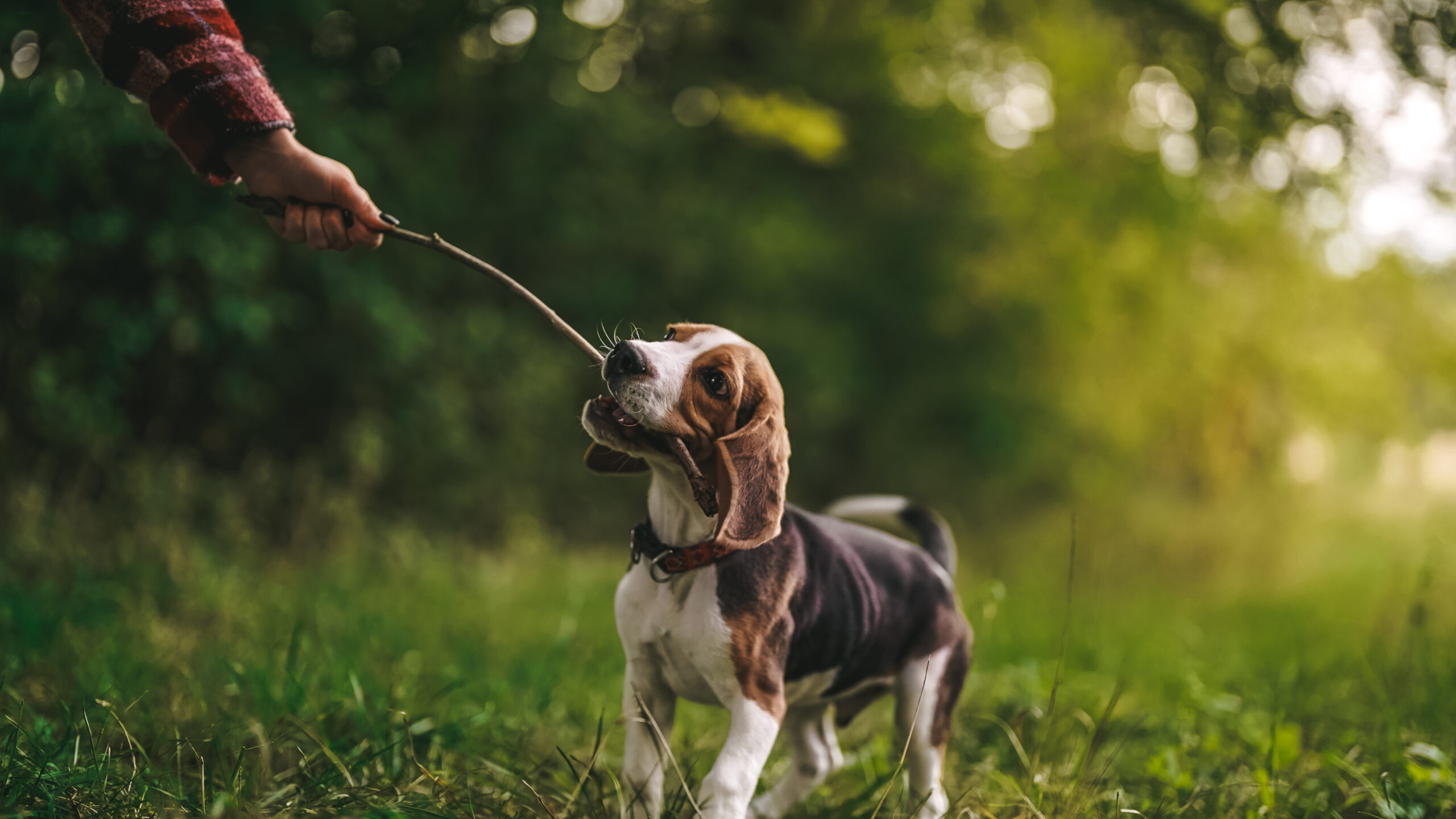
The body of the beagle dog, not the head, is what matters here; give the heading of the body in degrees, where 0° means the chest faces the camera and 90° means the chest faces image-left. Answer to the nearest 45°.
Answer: approximately 45°
